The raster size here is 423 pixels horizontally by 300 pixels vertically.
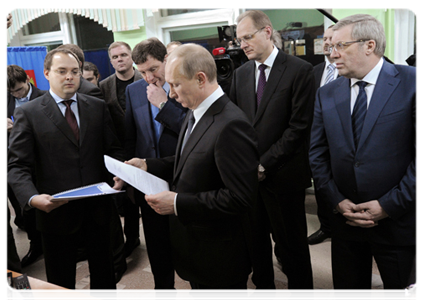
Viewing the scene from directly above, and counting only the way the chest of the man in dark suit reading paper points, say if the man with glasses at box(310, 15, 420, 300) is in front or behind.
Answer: behind

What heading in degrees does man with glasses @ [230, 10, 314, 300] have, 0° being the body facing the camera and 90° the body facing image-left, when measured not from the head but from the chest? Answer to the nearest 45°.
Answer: approximately 45°

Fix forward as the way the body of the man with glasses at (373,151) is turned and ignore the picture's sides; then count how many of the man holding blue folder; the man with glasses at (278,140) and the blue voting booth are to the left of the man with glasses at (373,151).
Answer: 0

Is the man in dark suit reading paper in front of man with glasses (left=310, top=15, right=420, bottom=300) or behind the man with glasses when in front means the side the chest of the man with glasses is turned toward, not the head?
in front

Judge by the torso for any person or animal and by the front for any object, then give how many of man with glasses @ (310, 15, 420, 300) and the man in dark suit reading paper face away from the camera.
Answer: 0

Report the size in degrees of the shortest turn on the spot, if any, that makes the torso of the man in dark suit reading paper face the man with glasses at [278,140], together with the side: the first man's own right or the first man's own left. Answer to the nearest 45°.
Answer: approximately 135° to the first man's own right

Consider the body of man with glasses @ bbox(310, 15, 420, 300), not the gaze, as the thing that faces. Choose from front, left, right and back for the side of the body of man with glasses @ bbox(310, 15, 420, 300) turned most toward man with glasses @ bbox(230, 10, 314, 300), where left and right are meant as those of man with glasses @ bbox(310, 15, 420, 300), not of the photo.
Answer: right

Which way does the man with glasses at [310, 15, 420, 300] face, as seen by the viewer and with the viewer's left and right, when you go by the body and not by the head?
facing the viewer and to the left of the viewer

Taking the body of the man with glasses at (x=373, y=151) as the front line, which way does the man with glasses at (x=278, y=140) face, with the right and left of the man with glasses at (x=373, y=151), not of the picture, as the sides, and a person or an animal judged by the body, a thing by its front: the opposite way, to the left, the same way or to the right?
the same way

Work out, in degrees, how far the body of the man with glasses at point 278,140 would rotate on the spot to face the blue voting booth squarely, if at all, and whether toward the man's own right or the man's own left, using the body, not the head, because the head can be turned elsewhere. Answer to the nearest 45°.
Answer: approximately 90° to the man's own right

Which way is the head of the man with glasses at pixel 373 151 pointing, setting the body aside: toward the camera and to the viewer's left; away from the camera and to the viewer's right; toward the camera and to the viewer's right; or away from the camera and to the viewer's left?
toward the camera and to the viewer's left

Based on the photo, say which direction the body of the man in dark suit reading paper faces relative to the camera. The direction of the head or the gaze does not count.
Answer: to the viewer's left

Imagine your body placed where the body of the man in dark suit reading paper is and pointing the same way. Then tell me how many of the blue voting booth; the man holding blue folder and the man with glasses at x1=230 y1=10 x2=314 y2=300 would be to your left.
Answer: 0

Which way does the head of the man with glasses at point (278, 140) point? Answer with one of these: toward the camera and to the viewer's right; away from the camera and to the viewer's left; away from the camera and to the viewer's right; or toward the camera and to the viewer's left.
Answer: toward the camera and to the viewer's left

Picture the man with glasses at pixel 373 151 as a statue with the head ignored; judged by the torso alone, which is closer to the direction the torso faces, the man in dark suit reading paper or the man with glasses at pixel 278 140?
the man in dark suit reading paper

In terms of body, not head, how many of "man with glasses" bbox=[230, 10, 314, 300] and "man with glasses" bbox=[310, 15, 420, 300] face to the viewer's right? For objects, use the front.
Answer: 0
